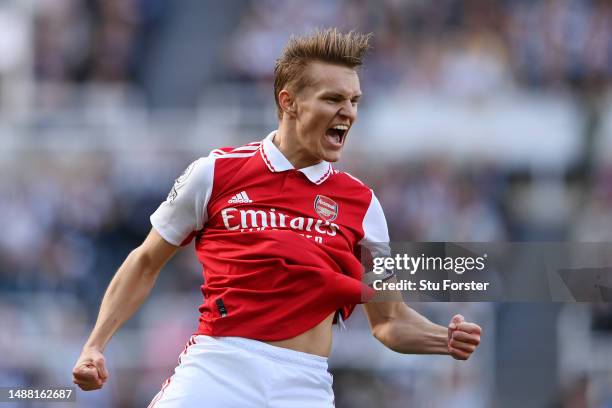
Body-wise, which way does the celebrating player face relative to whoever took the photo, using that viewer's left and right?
facing the viewer and to the right of the viewer

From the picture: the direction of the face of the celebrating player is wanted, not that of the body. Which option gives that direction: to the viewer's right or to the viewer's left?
to the viewer's right
